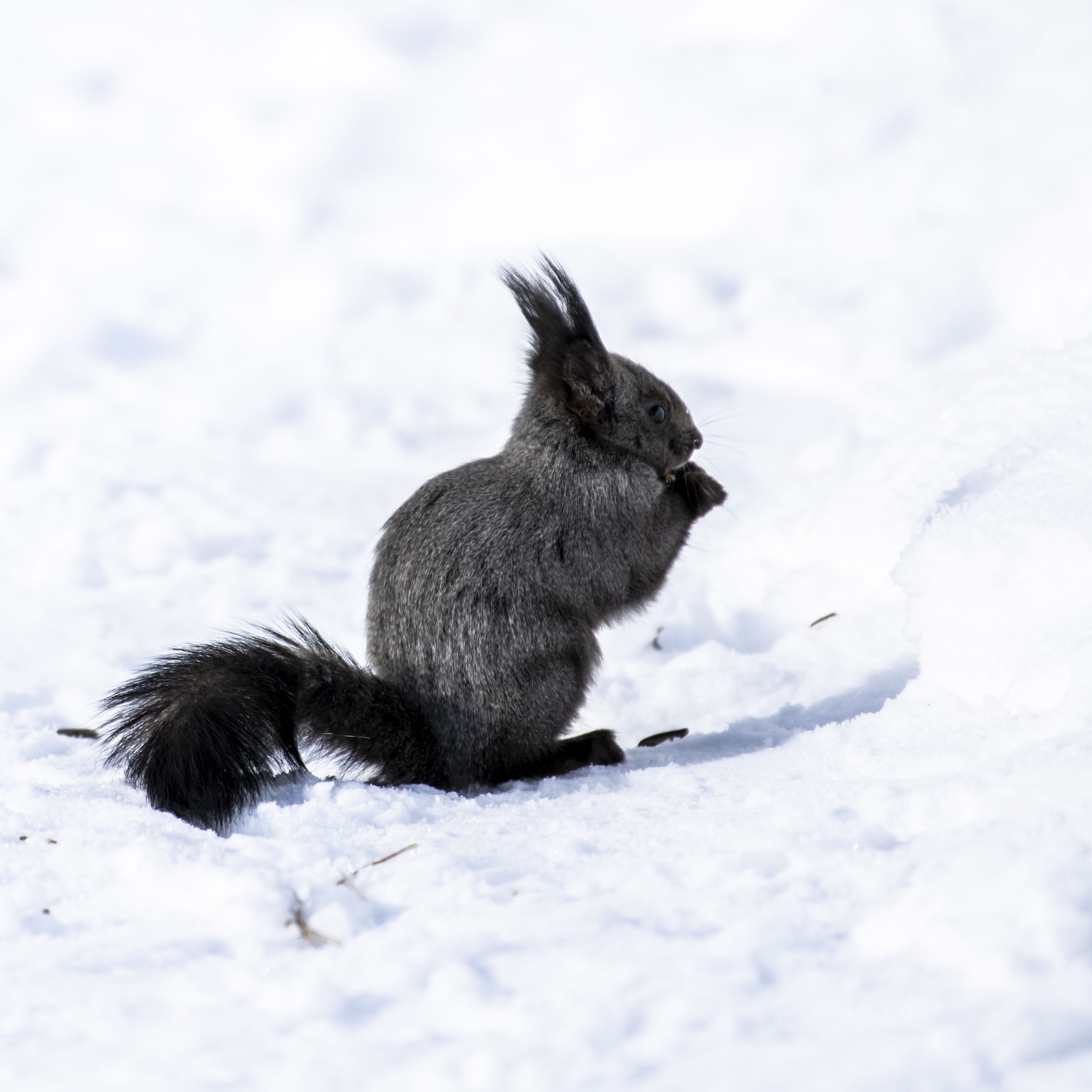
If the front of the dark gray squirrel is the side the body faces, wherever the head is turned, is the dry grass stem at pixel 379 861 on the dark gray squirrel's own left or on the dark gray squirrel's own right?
on the dark gray squirrel's own right

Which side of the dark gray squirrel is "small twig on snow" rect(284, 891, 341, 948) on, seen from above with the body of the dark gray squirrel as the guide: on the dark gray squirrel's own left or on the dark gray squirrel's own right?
on the dark gray squirrel's own right

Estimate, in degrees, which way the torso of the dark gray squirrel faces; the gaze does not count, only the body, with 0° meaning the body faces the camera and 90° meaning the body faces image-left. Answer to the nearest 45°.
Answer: approximately 270°
